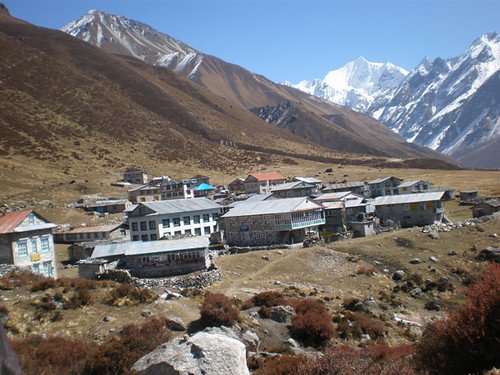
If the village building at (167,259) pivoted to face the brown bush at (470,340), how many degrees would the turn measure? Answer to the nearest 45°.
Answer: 0° — it already faces it

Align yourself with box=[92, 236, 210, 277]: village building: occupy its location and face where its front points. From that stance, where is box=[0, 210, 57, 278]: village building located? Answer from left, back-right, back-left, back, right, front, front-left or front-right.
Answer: right

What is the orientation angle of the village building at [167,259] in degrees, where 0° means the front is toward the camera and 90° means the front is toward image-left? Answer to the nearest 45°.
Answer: approximately 0°

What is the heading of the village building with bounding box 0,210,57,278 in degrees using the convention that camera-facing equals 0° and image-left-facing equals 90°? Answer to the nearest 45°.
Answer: approximately 315°

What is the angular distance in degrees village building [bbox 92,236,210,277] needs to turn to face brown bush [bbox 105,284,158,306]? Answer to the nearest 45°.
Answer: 0° — it already faces it
